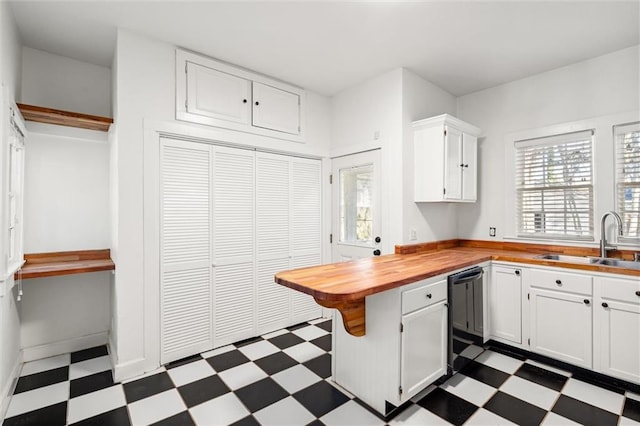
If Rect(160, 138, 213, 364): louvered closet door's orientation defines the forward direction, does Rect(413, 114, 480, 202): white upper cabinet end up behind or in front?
in front

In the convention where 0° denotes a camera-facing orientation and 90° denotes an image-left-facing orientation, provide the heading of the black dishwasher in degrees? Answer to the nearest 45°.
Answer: approximately 315°

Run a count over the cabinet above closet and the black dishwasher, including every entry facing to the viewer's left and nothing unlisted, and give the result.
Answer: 0

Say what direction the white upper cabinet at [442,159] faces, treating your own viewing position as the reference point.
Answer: facing the viewer and to the right of the viewer

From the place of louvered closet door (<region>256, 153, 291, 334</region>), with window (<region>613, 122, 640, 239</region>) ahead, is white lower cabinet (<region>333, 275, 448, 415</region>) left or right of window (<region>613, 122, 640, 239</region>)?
right

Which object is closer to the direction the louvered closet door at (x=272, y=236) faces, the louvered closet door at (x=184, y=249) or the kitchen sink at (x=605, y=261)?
the kitchen sink

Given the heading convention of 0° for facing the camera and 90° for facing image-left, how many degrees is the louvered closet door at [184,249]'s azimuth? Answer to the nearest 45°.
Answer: approximately 315°

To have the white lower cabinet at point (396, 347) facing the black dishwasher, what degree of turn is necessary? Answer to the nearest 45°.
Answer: approximately 90° to its left

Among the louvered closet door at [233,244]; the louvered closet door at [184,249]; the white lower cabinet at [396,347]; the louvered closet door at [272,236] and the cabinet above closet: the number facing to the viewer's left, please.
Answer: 0

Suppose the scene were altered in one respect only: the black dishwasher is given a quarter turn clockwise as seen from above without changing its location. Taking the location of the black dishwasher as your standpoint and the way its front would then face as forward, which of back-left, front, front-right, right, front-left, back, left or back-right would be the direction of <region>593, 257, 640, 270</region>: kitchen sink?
back

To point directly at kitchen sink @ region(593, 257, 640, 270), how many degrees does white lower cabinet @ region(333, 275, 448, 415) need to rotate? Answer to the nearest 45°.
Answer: approximately 90° to its left

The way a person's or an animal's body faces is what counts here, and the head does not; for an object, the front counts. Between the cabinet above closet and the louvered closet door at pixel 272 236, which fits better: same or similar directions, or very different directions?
same or similar directions

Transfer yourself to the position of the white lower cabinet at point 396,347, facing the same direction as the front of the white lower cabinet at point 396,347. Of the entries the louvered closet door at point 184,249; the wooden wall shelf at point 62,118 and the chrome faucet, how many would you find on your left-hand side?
1

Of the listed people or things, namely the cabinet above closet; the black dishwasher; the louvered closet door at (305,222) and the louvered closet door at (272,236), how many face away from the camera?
0
